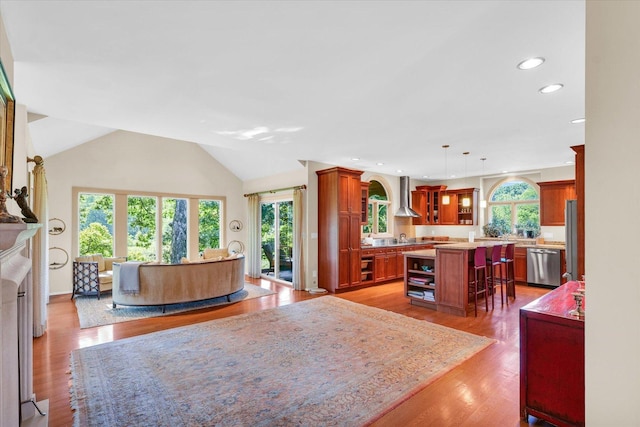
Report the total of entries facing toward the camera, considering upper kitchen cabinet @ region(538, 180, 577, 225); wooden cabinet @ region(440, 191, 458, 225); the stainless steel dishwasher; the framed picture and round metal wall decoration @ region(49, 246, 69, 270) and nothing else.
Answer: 4

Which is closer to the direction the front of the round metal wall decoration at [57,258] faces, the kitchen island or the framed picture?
the framed picture

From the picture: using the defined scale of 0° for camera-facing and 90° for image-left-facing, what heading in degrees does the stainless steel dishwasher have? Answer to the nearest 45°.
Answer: approximately 0°

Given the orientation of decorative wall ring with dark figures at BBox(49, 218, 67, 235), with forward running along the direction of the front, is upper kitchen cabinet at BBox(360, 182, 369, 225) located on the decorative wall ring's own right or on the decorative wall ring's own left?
on the decorative wall ring's own left

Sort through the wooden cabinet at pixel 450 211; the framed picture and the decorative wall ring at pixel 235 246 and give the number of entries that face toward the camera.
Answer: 2

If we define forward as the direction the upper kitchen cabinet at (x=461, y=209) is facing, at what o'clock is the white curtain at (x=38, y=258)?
The white curtain is roughly at 1 o'clock from the upper kitchen cabinet.

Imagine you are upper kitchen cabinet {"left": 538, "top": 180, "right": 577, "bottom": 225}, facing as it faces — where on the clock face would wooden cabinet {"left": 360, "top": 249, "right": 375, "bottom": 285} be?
The wooden cabinet is roughly at 2 o'clock from the upper kitchen cabinet.

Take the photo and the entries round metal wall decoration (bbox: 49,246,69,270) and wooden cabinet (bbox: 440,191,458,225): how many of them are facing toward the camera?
2

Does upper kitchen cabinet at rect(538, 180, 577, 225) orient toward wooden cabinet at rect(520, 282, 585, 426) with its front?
yes

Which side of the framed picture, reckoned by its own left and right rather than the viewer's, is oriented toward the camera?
right
